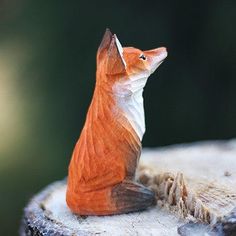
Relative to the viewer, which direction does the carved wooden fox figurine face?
to the viewer's right
